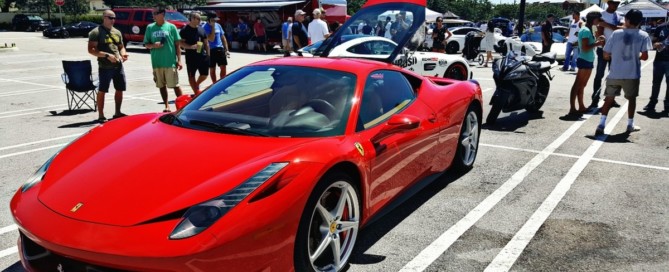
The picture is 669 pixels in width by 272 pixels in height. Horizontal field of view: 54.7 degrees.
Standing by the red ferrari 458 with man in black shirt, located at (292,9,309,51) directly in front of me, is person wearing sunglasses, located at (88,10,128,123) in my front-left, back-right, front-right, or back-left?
front-left

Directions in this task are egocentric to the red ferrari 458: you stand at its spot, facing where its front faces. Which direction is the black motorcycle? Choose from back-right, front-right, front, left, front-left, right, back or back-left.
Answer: back

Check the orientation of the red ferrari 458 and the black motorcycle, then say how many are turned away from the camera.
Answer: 0

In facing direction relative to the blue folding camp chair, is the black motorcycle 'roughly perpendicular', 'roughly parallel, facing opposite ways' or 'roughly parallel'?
roughly perpendicular

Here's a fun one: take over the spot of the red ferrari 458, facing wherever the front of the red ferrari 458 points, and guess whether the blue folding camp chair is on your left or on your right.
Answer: on your right

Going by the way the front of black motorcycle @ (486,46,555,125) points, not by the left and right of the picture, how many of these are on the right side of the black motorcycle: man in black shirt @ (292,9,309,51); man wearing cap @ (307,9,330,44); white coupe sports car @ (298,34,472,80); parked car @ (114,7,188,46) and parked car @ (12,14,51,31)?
5

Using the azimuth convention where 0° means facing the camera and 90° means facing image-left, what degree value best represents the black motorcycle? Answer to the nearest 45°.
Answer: approximately 45°
